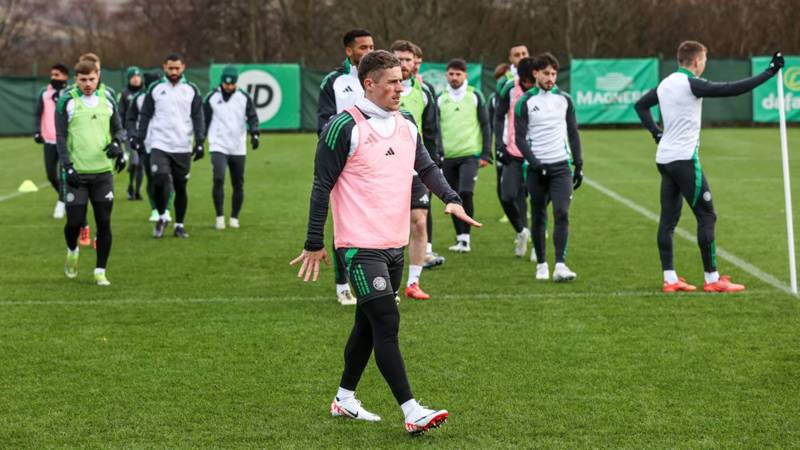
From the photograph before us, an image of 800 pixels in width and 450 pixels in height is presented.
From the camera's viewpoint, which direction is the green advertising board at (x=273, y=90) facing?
toward the camera

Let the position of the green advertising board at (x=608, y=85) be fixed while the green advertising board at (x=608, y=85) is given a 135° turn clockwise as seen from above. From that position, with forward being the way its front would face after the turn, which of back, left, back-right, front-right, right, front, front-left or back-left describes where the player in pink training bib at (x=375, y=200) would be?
back-left

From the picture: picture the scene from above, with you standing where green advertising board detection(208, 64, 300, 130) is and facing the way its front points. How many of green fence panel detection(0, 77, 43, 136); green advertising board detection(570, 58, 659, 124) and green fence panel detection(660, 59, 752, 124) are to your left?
2

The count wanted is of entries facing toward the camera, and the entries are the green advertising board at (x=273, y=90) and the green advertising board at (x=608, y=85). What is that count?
2

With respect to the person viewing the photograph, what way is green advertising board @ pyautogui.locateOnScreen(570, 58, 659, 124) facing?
facing the viewer

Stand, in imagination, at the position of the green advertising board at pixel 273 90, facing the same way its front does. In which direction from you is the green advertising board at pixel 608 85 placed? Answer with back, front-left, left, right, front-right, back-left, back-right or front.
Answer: left

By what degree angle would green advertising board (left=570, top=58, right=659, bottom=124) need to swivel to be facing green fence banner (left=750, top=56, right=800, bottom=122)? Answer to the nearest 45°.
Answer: approximately 90° to its left

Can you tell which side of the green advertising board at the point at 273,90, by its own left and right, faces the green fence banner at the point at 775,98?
left

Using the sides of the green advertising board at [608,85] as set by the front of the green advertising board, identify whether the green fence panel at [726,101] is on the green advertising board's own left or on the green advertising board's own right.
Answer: on the green advertising board's own left

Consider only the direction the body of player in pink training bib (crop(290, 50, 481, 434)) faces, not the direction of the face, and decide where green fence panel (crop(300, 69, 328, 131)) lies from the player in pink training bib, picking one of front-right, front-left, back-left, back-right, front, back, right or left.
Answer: back-left

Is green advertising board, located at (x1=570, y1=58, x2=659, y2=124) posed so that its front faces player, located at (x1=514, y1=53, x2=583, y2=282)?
yes

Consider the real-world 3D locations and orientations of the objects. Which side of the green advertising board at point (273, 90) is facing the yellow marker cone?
front

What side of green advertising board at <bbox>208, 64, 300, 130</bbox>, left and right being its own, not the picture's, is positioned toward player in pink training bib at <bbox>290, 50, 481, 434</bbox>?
front

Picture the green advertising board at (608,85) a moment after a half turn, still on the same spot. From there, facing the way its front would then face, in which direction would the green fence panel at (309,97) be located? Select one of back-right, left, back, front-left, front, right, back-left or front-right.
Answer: left

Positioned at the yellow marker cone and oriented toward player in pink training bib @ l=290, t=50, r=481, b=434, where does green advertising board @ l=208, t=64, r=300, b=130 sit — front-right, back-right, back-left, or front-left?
back-left

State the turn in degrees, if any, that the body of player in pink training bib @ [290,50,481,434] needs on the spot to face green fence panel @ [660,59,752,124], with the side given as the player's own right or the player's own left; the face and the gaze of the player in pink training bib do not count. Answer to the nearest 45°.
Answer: approximately 135° to the player's own left

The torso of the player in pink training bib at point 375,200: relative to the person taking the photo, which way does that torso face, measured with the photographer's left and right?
facing the viewer and to the right of the viewer
